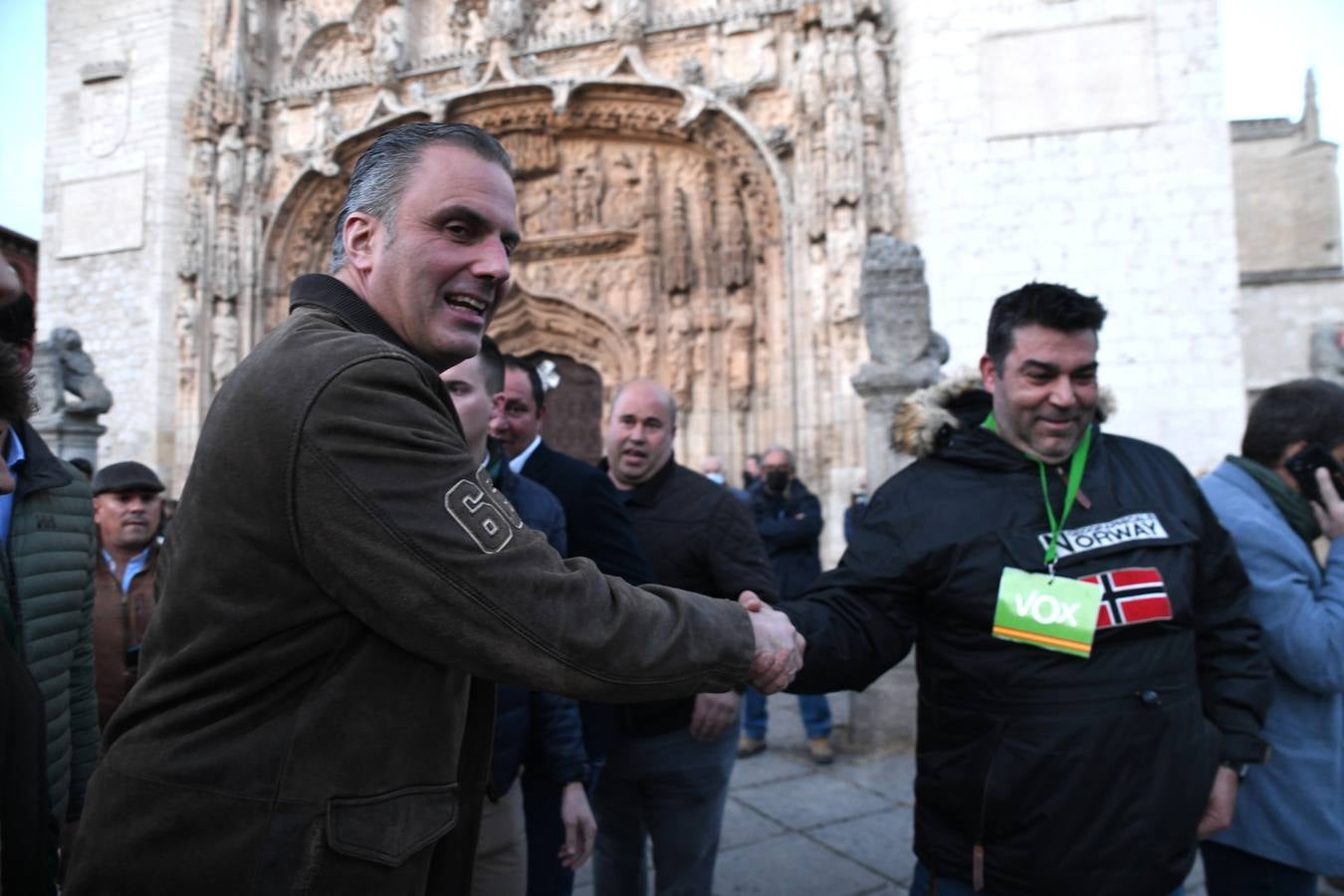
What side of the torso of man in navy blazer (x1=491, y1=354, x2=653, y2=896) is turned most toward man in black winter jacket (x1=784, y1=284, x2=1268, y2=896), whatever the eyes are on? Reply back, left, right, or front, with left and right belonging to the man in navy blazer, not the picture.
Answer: left

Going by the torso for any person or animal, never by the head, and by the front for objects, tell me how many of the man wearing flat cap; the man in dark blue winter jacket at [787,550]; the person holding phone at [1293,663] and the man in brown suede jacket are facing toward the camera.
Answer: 2

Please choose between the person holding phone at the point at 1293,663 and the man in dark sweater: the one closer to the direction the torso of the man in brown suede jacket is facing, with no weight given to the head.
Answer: the person holding phone

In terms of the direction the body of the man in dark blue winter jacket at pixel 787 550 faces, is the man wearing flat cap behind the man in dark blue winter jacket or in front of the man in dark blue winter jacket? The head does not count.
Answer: in front

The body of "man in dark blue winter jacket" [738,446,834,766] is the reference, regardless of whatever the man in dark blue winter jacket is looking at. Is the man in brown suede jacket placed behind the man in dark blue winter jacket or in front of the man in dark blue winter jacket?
in front

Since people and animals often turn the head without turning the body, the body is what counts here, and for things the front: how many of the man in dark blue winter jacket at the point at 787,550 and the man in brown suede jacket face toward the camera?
1

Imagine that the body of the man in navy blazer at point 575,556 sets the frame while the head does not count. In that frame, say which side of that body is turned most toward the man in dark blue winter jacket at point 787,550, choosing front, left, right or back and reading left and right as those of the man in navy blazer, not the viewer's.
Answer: back

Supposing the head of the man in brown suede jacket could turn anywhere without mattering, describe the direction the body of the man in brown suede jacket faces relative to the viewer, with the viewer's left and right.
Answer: facing to the right of the viewer

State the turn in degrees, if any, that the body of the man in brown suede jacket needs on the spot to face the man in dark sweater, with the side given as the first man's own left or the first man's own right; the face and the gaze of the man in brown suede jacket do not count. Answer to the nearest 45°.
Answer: approximately 45° to the first man's own left

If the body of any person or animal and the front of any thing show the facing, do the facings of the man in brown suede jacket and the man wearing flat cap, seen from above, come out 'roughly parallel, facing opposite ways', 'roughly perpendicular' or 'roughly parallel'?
roughly perpendicular
